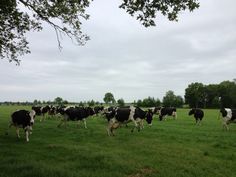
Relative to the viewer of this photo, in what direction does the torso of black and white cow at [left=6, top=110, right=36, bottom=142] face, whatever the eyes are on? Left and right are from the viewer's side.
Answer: facing the viewer and to the right of the viewer

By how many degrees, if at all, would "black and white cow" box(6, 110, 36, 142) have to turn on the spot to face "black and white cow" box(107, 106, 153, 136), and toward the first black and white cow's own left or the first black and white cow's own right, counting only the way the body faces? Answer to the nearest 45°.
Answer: approximately 45° to the first black and white cow's own left
